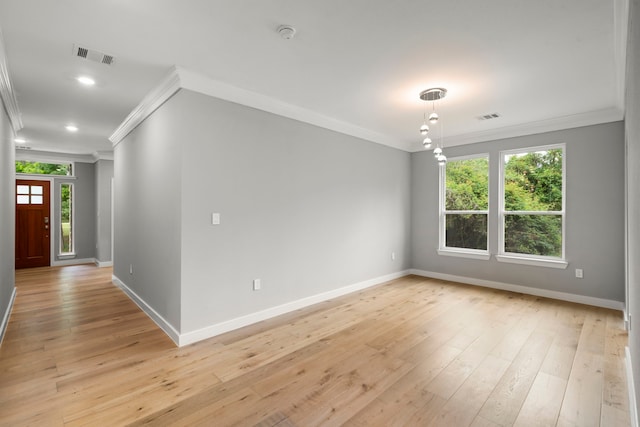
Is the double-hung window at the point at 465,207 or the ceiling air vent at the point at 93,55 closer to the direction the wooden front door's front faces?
the ceiling air vent

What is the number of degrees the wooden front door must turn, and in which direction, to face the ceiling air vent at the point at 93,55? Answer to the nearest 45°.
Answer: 0° — it already faces it

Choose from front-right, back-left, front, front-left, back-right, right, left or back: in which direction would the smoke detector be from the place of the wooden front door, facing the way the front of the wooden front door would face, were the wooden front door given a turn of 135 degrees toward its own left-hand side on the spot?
back-right

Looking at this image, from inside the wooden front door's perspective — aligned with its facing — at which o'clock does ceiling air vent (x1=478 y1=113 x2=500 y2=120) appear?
The ceiling air vent is roughly at 11 o'clock from the wooden front door.

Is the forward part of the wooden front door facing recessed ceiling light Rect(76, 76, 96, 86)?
yes

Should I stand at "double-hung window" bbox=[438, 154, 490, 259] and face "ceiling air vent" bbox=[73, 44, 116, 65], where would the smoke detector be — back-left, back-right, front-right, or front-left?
front-left

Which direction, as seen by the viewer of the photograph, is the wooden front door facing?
facing the viewer

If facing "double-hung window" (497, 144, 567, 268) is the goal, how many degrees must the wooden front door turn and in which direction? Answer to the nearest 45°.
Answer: approximately 45° to its left
